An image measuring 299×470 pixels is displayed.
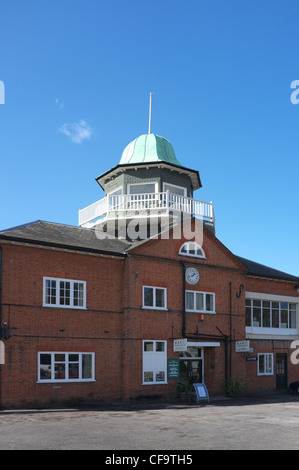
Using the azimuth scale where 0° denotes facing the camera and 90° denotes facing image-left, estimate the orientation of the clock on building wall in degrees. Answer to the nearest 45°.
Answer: approximately 315°

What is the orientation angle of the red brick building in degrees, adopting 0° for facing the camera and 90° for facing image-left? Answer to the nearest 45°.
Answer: approximately 315°
